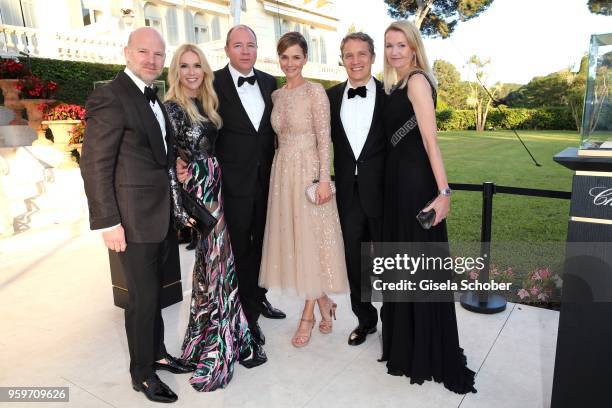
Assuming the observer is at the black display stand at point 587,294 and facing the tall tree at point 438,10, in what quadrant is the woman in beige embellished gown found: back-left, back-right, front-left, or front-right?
front-left

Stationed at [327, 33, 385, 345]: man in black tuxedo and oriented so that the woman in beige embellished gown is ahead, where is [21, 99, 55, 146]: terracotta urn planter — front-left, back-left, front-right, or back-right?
front-right

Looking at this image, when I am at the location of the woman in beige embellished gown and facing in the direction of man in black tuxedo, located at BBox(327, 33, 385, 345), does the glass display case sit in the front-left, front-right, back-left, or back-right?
front-right

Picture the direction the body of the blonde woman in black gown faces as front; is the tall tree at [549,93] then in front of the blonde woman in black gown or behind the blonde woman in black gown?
behind

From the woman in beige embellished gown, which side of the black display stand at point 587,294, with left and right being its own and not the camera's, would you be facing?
right

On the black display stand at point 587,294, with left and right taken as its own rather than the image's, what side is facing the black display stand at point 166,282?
right

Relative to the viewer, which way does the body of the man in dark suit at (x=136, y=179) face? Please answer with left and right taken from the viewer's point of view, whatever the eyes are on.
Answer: facing the viewer and to the right of the viewer

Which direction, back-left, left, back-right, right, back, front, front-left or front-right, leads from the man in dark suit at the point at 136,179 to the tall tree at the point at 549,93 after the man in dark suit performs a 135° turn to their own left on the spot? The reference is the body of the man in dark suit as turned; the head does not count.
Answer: front-right

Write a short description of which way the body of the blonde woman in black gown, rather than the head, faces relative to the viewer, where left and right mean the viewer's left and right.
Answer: facing the viewer and to the left of the viewer

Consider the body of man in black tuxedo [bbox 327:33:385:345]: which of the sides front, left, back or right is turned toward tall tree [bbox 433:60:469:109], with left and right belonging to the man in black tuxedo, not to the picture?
back

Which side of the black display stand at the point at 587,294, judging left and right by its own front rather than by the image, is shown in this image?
front

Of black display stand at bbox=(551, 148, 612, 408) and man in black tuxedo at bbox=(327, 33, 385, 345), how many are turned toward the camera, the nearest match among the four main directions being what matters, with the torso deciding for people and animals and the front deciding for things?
2

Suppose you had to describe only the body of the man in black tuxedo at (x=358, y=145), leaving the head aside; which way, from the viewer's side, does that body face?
toward the camera
